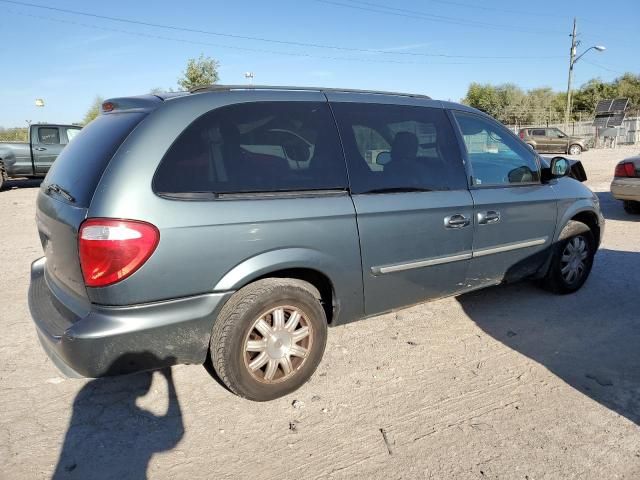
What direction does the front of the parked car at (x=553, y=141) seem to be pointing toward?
to the viewer's right

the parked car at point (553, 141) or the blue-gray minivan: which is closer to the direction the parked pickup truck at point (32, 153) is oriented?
the parked car

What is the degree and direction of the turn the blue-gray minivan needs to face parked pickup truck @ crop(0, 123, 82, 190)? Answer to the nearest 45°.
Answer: approximately 90° to its left

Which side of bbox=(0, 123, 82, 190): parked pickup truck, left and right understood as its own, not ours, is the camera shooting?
right

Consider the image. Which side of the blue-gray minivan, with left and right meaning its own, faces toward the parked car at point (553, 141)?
front

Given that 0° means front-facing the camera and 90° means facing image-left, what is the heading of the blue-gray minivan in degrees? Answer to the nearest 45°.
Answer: approximately 225°

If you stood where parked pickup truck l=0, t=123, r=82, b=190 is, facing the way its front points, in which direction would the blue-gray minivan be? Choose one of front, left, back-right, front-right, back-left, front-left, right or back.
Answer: right

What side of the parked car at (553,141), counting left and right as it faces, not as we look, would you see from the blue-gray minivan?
right

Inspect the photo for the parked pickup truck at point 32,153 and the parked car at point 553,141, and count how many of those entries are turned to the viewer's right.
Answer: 2

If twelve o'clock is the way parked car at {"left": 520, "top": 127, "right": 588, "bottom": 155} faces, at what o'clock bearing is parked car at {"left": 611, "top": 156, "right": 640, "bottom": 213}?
parked car at {"left": 611, "top": 156, "right": 640, "bottom": 213} is roughly at 3 o'clock from parked car at {"left": 520, "top": 127, "right": 588, "bottom": 155}.

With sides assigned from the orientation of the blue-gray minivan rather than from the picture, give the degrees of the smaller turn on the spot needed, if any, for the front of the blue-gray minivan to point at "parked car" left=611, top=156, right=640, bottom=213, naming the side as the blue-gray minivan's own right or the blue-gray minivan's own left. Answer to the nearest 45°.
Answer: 0° — it already faces it
